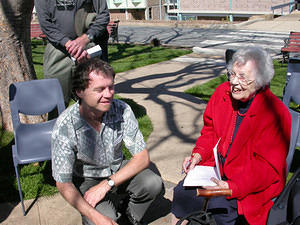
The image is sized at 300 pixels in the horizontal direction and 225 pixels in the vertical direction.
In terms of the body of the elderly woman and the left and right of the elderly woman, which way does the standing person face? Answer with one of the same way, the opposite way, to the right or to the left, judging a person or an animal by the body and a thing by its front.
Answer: to the left

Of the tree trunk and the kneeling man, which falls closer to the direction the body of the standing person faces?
the kneeling man

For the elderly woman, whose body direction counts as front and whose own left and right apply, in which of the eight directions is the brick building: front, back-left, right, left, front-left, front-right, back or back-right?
back-right

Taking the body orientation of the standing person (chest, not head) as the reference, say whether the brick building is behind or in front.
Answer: behind

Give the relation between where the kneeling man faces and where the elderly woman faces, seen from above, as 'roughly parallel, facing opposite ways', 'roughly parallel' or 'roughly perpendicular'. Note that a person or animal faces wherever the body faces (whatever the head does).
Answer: roughly perpendicular

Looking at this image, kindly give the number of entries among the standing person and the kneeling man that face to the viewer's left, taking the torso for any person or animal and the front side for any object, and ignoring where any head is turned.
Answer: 0

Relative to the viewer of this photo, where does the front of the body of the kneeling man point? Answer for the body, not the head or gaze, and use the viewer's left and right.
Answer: facing the viewer and to the right of the viewer

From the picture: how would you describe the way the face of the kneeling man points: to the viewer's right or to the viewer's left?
to the viewer's right

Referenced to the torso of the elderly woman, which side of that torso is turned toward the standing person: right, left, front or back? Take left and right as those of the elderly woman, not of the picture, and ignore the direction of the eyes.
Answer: right

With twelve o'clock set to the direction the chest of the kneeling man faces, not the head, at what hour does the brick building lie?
The brick building is roughly at 8 o'clock from the kneeling man.

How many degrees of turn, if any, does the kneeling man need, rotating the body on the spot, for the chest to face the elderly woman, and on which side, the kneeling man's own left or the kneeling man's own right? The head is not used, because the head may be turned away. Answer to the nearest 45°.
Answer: approximately 45° to the kneeling man's own left
